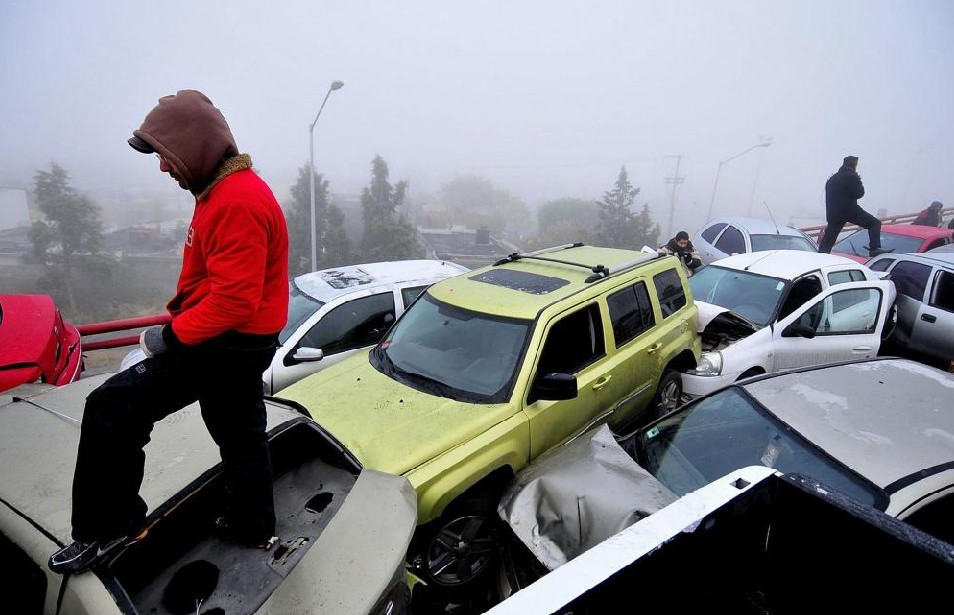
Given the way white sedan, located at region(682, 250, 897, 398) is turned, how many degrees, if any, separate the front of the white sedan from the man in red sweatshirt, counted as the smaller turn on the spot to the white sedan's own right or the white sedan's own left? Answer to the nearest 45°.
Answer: approximately 45° to the white sedan's own left

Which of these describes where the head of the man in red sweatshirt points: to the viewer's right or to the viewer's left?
to the viewer's left

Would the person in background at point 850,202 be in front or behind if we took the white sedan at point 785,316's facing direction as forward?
behind

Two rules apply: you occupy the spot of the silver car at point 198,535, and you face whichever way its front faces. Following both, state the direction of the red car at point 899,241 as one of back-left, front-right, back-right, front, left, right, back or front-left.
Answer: back-right

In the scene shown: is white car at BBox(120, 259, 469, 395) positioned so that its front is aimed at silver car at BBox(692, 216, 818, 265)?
no

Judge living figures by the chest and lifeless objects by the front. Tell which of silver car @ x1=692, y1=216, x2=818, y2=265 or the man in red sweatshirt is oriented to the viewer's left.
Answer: the man in red sweatshirt

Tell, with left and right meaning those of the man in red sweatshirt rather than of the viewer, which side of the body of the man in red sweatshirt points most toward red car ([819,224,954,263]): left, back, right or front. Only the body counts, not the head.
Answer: back

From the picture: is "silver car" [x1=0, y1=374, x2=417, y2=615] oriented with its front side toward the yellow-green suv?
no

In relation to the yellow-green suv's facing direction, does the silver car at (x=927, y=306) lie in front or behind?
behind

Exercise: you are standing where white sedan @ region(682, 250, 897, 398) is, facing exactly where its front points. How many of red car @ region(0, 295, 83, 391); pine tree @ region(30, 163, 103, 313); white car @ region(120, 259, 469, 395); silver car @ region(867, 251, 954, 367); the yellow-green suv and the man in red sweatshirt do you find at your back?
1

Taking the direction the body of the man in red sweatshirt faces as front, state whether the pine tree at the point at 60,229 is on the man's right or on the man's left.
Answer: on the man's right

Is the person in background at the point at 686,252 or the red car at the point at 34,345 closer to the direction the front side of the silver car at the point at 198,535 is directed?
the red car

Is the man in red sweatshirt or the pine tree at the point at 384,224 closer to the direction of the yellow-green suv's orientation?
the man in red sweatshirt

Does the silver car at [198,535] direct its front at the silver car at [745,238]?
no

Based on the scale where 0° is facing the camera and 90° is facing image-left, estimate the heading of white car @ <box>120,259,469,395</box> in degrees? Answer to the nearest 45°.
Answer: approximately 45°

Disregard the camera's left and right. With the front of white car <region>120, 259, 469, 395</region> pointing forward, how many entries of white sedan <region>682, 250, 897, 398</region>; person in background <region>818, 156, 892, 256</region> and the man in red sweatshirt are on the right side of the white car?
0

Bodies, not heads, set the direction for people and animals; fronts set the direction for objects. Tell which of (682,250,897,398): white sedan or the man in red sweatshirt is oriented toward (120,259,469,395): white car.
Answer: the white sedan

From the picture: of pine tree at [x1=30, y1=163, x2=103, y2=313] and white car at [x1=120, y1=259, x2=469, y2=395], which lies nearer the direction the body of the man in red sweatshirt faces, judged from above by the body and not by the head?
the pine tree

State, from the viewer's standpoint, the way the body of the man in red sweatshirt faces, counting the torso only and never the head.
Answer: to the viewer's left

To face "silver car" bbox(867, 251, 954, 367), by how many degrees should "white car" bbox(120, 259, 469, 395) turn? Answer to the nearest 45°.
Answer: approximately 135° to its left

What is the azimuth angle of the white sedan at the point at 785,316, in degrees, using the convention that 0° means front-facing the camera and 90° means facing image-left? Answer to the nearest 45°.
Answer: approximately 45°
